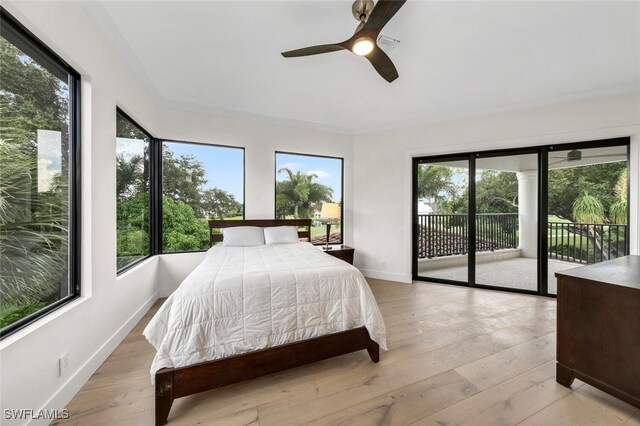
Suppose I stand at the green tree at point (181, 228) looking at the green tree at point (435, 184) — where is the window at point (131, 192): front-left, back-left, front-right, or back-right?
back-right

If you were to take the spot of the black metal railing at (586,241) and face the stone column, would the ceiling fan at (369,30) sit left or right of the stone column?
left

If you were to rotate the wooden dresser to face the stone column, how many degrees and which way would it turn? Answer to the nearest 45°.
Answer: approximately 45° to its right

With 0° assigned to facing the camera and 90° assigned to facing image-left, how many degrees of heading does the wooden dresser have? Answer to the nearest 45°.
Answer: approximately 135°

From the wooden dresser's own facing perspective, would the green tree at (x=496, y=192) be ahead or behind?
ahead

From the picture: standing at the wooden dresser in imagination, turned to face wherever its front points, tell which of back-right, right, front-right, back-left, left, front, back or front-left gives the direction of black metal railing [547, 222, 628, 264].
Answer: front-right

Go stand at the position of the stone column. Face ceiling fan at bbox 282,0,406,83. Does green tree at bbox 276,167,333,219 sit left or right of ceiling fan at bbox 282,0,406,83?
right

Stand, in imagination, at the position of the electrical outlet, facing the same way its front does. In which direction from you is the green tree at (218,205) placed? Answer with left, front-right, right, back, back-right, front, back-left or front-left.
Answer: left
